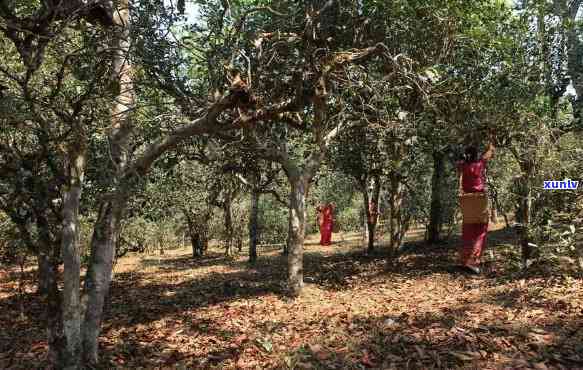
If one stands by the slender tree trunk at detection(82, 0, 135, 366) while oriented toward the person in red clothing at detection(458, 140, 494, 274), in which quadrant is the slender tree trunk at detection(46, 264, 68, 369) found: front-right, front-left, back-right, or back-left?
back-left

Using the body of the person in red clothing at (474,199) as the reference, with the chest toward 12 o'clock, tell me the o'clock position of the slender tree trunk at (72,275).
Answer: The slender tree trunk is roughly at 7 o'clock from the person in red clothing.

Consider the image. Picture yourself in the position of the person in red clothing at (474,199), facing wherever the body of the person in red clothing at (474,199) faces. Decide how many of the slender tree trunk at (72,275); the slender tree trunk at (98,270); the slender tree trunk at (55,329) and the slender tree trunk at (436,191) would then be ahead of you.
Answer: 1

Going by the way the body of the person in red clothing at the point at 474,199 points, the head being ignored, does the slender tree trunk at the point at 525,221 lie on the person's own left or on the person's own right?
on the person's own right

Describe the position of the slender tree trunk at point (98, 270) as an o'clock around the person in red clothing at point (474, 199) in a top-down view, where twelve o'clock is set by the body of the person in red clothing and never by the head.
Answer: The slender tree trunk is roughly at 7 o'clock from the person in red clothing.

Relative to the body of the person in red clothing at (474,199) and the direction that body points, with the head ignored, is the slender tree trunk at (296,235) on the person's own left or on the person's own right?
on the person's own left

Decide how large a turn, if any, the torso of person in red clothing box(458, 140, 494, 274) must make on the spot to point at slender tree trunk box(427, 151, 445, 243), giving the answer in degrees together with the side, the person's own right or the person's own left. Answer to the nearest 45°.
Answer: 0° — they already face it

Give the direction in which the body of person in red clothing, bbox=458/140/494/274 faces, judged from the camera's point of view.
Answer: away from the camera

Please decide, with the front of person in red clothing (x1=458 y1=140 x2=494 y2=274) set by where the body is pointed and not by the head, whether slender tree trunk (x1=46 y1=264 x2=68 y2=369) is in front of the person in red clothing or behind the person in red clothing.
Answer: behind
